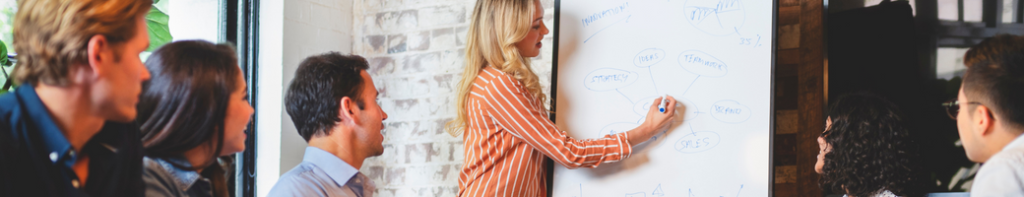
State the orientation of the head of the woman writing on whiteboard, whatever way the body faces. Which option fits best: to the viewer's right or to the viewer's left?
to the viewer's right

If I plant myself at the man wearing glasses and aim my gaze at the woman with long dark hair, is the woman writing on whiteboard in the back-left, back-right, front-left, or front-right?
front-right

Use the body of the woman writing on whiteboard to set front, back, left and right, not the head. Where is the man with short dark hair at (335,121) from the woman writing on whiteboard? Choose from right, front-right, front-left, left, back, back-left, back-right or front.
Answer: back-right

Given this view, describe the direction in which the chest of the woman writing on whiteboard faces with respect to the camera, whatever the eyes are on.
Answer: to the viewer's right

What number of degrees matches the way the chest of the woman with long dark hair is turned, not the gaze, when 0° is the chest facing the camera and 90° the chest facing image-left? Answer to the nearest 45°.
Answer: approximately 270°

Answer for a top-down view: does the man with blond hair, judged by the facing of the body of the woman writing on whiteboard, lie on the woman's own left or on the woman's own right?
on the woman's own right

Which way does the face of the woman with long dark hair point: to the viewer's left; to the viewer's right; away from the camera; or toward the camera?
to the viewer's right

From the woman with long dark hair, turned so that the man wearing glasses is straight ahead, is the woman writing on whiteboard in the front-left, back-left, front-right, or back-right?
front-left

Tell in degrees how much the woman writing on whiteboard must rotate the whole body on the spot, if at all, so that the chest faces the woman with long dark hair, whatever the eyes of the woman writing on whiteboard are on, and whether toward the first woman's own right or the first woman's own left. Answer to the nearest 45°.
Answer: approximately 135° to the first woman's own right

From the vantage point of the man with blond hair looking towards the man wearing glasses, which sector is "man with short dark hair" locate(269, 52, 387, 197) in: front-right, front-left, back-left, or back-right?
front-left

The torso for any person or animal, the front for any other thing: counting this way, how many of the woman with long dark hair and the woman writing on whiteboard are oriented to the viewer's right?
2
